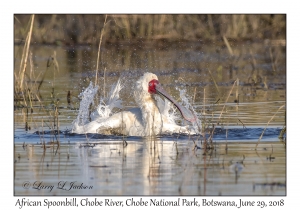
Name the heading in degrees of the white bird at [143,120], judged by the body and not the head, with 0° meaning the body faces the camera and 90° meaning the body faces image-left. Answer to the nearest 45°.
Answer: approximately 315°
